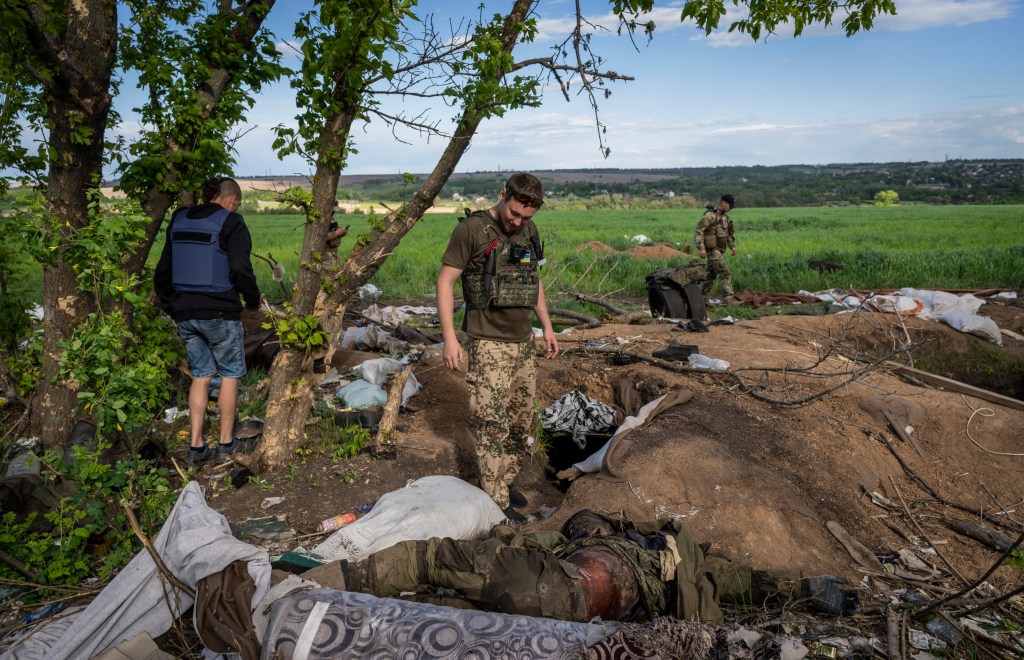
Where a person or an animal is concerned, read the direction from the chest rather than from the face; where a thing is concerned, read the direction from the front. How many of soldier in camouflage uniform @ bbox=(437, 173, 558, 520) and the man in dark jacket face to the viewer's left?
0

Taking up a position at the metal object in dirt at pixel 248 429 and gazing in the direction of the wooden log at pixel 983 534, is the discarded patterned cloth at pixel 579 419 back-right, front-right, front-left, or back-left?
front-left

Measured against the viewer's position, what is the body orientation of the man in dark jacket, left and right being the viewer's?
facing away from the viewer and to the right of the viewer

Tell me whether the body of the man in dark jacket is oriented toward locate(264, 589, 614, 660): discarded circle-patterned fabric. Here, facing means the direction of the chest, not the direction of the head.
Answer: no

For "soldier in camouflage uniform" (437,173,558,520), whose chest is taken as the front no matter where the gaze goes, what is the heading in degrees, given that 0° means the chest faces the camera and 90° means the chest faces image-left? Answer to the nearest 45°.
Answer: approximately 315°

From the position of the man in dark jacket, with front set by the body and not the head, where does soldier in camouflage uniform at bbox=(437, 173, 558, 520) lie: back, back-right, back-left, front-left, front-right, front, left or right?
right

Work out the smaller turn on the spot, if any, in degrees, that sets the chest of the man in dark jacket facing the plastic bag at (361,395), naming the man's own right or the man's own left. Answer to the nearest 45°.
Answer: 0° — they already face it

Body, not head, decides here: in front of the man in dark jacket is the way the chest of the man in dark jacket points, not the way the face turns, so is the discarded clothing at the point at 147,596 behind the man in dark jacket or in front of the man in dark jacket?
behind

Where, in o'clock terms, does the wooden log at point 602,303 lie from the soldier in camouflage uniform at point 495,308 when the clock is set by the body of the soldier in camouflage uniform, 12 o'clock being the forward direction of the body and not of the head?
The wooden log is roughly at 8 o'clock from the soldier in camouflage uniform.

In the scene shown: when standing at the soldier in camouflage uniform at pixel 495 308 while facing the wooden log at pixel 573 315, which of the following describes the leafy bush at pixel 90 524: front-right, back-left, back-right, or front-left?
back-left

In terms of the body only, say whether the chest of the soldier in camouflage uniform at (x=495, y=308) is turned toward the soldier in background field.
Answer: no

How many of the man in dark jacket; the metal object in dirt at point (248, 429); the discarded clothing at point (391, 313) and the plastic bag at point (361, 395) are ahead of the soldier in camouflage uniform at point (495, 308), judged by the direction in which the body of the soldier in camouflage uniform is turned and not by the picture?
0

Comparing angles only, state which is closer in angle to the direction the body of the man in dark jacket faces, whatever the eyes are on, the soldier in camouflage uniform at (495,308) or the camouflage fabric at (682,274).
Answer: the camouflage fabric

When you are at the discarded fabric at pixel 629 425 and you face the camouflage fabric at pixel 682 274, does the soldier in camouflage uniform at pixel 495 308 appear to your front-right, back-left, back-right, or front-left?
back-left
